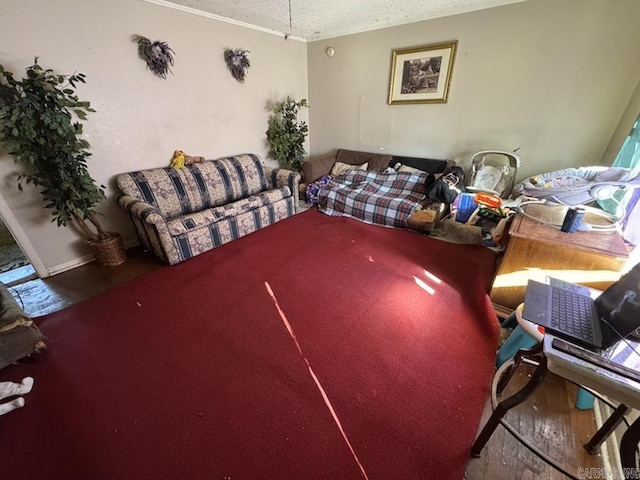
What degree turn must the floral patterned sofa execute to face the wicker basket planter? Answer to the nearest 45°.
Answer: approximately 135° to its right

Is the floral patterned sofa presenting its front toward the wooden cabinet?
yes

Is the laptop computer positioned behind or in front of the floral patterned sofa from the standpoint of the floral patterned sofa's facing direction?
in front

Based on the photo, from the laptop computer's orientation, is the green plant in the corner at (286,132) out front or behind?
out front

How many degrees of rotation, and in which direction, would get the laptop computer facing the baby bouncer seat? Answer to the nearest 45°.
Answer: approximately 45° to its right

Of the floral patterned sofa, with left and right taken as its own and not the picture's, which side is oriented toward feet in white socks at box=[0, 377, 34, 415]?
right

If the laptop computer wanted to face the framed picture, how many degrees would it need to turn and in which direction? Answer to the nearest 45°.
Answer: approximately 45° to its right

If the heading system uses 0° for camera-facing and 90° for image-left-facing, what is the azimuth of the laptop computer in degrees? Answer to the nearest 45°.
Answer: approximately 90°

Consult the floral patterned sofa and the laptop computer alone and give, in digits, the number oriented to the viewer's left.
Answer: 1

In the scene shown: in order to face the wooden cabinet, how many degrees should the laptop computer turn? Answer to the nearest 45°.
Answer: approximately 90° to its right

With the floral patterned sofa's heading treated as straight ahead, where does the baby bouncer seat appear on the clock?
The baby bouncer seat is roughly at 11 o'clock from the floral patterned sofa.

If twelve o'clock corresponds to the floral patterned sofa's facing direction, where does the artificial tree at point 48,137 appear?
The artificial tree is roughly at 4 o'clock from the floral patterned sofa.
